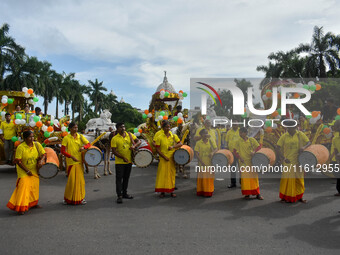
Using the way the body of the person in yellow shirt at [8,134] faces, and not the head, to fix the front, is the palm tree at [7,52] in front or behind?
behind

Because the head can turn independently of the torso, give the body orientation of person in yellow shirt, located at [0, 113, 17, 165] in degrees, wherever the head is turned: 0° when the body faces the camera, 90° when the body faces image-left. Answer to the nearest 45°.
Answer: approximately 0°

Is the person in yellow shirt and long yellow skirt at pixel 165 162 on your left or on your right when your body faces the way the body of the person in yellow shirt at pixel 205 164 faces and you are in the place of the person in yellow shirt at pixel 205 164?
on your right

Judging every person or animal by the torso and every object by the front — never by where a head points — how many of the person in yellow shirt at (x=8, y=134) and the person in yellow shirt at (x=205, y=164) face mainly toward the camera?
2

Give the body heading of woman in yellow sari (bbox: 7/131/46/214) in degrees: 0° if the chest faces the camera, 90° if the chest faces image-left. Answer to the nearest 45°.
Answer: approximately 315°

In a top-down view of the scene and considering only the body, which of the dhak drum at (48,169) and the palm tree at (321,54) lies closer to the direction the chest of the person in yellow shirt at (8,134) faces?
the dhak drum

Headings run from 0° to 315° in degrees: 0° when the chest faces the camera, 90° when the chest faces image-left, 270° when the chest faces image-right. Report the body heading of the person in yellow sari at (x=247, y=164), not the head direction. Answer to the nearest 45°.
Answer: approximately 0°

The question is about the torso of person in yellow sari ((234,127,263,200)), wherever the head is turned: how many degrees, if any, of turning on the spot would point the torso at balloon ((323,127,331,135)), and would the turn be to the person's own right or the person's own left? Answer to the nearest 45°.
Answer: approximately 135° to the person's own left

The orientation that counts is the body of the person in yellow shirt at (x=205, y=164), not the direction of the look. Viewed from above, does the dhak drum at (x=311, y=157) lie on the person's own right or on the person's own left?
on the person's own left
